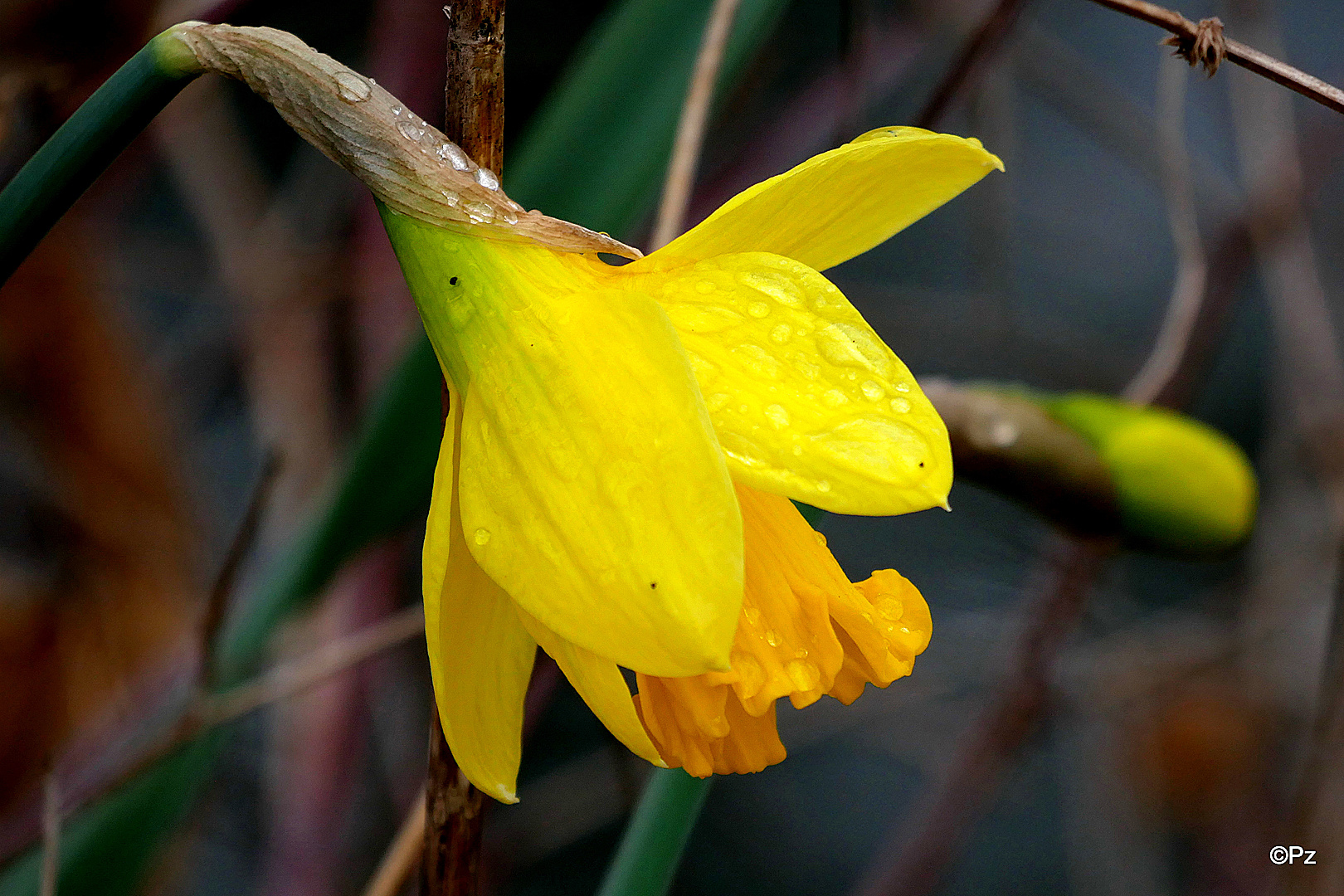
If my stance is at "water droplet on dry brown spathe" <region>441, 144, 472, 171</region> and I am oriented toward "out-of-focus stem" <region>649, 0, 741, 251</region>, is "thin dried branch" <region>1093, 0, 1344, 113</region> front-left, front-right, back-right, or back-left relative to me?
front-right

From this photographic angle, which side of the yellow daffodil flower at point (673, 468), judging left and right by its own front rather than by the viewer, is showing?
right

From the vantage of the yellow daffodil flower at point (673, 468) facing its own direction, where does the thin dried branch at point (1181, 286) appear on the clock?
The thin dried branch is roughly at 10 o'clock from the yellow daffodil flower.
